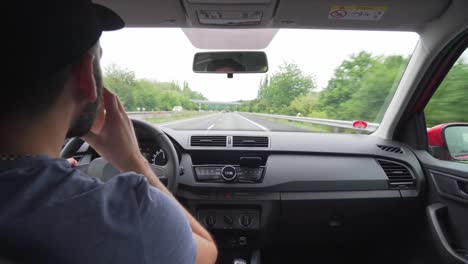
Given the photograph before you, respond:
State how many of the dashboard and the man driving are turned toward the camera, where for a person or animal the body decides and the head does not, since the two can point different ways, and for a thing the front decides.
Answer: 1

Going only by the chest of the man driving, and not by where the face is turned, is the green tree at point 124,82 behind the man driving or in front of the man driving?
in front

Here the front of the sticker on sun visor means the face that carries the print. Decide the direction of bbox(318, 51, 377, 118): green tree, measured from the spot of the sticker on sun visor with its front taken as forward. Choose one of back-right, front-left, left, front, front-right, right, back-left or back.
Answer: back

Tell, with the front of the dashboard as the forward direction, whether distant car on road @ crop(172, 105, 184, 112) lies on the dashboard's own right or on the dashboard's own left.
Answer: on the dashboard's own right

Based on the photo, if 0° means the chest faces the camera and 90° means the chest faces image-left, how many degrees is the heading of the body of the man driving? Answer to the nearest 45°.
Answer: approximately 225°

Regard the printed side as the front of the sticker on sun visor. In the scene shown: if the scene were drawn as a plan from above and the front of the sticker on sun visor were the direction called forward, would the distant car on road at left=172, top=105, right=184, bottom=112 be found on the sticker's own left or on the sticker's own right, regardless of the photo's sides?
on the sticker's own right

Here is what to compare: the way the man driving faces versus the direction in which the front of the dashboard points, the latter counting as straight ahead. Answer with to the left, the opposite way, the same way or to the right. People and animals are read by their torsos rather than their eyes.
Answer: the opposite way
